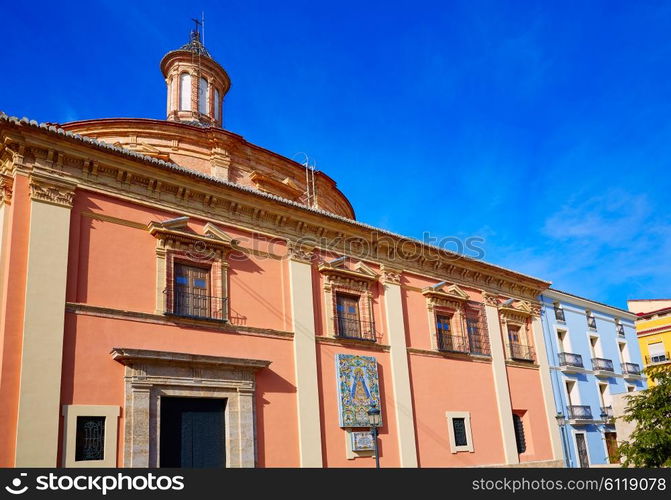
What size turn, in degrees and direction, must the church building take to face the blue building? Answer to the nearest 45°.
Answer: approximately 90° to its left

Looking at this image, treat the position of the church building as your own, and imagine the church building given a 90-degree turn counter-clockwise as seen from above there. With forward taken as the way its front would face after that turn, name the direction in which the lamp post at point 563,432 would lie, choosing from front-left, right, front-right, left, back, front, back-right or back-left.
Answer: front
